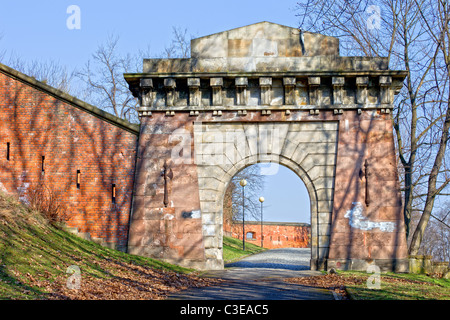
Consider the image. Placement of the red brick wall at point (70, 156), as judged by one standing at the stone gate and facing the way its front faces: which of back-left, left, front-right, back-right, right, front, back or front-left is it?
right

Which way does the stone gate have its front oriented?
toward the camera
